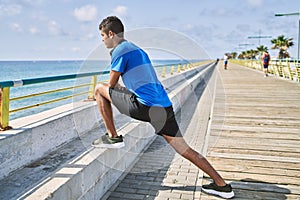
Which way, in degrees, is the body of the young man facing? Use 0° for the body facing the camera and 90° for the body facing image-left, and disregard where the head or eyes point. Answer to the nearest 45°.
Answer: approximately 90°

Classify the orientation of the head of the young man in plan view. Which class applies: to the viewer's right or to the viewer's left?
to the viewer's left
